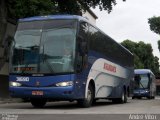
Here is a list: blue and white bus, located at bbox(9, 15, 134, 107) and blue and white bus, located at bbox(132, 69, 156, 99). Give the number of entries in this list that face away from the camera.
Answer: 0

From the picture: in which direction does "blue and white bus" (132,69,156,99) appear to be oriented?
toward the camera

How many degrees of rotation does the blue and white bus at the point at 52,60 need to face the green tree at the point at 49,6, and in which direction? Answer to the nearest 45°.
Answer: approximately 135° to its right

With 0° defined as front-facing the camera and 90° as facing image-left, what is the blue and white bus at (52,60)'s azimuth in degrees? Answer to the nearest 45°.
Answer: approximately 45°

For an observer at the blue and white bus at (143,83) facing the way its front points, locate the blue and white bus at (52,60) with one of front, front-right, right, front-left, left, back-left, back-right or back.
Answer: front
